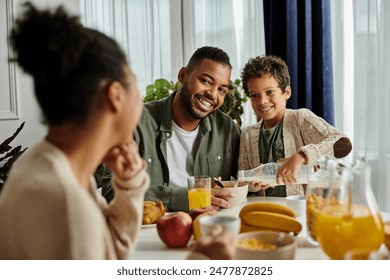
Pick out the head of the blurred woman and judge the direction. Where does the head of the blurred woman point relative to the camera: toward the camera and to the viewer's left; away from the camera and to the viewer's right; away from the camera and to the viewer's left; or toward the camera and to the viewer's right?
away from the camera and to the viewer's right

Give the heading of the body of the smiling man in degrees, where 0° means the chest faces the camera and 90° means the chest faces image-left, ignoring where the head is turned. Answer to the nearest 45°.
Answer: approximately 0°

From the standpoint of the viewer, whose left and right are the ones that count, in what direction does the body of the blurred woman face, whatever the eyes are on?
facing away from the viewer and to the right of the viewer

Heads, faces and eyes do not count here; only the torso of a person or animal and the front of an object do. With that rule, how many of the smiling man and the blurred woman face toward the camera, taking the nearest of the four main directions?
1

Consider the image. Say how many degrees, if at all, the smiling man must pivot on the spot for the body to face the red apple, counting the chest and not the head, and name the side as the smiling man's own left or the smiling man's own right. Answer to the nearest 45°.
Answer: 0° — they already face it
